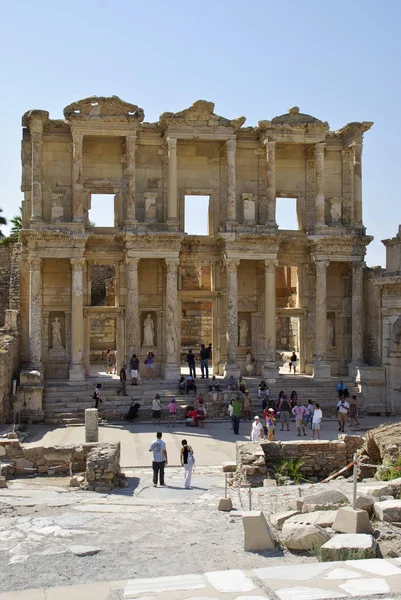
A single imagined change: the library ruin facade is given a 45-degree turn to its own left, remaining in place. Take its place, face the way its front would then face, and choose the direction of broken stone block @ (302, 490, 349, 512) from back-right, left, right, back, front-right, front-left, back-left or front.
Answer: front-right

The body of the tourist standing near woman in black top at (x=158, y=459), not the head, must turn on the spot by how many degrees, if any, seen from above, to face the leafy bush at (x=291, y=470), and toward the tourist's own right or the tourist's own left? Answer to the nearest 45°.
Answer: approximately 90° to the tourist's own right

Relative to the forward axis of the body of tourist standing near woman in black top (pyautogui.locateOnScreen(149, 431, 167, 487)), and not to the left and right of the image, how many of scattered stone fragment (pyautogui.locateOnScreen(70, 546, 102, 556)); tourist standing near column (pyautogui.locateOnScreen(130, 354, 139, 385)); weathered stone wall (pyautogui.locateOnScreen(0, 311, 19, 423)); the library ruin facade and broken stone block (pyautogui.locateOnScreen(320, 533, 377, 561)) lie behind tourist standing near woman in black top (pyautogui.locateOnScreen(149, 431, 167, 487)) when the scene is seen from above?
2

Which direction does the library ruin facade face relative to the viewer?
toward the camera

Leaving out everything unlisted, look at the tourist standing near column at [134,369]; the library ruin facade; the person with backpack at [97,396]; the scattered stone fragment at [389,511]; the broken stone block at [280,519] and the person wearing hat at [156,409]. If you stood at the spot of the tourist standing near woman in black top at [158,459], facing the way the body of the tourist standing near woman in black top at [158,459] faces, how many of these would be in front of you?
4

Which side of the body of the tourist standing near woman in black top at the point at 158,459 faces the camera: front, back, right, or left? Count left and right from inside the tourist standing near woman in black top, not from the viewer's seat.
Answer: back

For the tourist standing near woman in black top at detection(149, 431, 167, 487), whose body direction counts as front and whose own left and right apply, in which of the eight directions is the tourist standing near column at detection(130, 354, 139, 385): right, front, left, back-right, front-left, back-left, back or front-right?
front

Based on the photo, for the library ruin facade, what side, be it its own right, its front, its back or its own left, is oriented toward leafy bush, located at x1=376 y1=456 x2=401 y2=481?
front

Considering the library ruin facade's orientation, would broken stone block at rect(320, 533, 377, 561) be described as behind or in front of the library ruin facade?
in front

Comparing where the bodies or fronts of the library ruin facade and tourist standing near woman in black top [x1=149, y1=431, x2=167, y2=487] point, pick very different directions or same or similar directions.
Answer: very different directions

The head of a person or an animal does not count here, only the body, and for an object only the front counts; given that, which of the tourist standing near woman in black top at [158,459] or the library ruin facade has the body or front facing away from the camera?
the tourist standing near woman in black top

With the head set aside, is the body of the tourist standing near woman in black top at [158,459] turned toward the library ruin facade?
yes
